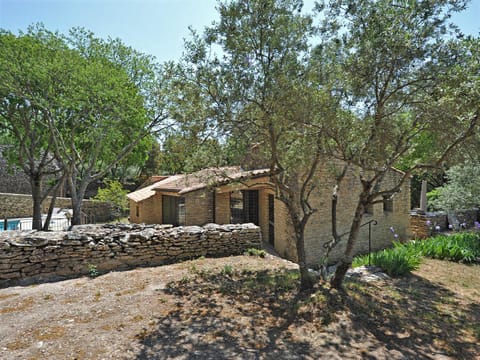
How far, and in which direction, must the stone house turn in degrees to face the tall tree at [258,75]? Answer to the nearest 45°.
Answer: approximately 45° to its left

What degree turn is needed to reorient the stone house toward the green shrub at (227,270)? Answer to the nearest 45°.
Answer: approximately 45° to its left

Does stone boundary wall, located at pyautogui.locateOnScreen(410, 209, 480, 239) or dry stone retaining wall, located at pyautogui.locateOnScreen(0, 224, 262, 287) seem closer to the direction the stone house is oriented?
the dry stone retaining wall

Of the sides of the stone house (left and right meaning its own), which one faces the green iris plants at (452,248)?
left

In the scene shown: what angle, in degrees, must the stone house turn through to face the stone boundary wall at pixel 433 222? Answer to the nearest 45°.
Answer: approximately 135° to its left

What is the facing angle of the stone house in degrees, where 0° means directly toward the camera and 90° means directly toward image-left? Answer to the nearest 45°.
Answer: approximately 45°

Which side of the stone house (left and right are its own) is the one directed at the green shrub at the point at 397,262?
left

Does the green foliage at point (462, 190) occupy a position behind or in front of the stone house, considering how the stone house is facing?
behind

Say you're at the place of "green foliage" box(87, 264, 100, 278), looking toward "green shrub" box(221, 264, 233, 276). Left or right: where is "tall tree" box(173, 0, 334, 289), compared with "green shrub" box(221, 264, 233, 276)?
right

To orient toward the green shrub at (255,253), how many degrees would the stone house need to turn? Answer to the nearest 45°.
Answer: approximately 45° to its left

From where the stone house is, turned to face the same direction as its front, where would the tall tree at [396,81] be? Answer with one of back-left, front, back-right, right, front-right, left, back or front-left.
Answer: front-left
